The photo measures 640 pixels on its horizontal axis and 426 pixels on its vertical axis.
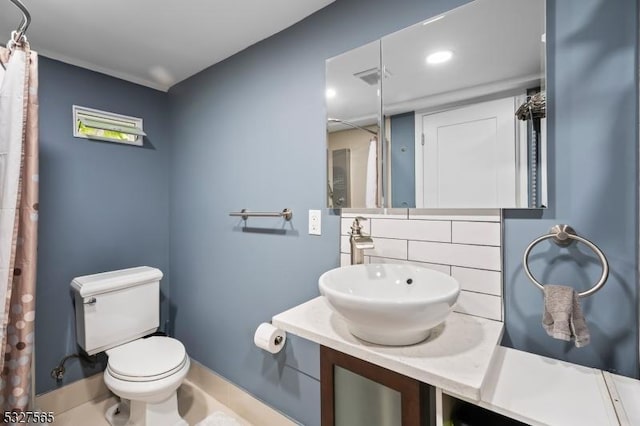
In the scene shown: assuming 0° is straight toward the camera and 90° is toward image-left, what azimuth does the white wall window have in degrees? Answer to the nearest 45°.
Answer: approximately 315°

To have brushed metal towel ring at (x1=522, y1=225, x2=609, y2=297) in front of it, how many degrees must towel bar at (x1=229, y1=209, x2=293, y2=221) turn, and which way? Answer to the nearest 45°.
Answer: approximately 90° to its left

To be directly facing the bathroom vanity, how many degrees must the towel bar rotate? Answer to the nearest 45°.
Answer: approximately 90° to its left

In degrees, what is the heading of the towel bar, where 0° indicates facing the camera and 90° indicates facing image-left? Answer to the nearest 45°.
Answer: approximately 45°

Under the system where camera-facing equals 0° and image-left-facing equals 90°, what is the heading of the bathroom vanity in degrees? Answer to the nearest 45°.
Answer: approximately 45°
